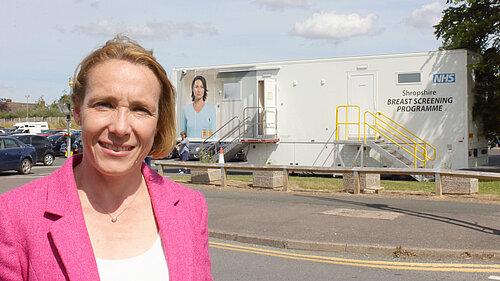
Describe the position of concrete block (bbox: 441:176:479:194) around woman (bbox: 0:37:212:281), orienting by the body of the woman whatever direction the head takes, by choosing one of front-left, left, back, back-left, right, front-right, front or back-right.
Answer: back-left

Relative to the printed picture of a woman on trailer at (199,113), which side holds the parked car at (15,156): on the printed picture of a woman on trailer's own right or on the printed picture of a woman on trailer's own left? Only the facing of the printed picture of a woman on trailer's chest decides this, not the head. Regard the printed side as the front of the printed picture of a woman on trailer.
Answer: on the woman's own right

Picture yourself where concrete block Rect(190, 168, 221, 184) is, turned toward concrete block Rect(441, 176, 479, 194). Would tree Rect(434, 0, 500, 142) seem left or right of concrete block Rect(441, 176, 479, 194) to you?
left

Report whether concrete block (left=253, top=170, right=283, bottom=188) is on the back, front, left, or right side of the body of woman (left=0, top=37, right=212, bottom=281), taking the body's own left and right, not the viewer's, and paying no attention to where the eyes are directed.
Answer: back

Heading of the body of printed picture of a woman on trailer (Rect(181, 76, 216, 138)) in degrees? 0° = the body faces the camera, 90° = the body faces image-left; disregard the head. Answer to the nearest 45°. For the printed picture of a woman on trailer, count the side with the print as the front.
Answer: approximately 0°

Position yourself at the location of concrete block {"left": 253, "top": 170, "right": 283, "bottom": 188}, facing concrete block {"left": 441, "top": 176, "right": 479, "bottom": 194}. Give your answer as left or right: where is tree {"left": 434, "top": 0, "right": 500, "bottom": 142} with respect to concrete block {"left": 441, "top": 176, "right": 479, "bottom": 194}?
left

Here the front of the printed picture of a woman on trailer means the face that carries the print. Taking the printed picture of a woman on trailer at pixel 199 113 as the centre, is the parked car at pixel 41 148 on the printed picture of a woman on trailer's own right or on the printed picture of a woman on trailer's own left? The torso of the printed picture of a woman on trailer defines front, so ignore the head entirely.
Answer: on the woman's own right

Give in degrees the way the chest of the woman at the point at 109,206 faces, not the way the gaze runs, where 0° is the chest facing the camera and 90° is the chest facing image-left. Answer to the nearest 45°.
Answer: approximately 0°

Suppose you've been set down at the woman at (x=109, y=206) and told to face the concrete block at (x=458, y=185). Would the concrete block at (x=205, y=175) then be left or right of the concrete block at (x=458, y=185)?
left
